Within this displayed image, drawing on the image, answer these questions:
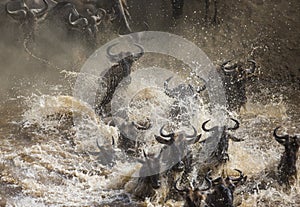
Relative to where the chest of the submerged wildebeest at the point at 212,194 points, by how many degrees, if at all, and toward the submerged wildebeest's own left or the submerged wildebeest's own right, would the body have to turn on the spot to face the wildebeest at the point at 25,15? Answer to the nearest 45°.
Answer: approximately 135° to the submerged wildebeest's own right

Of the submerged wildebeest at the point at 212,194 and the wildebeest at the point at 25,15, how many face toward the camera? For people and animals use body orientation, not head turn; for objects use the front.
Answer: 2

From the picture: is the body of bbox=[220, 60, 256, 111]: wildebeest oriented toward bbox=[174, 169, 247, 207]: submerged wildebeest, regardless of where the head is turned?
yes

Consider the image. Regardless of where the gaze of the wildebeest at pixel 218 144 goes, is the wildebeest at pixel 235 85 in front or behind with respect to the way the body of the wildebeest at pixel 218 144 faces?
behind

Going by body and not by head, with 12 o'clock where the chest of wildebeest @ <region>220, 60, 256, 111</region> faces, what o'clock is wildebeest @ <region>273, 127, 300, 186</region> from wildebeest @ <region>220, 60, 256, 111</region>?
wildebeest @ <region>273, 127, 300, 186</region> is roughly at 11 o'clock from wildebeest @ <region>220, 60, 256, 111</region>.

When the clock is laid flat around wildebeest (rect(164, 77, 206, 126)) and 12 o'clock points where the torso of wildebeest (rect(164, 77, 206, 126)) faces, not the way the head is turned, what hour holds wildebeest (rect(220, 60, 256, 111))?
wildebeest (rect(220, 60, 256, 111)) is roughly at 8 o'clock from wildebeest (rect(164, 77, 206, 126)).

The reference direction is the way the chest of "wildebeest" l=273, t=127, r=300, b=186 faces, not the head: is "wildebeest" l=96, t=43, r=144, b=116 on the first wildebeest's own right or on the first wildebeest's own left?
on the first wildebeest's own right
